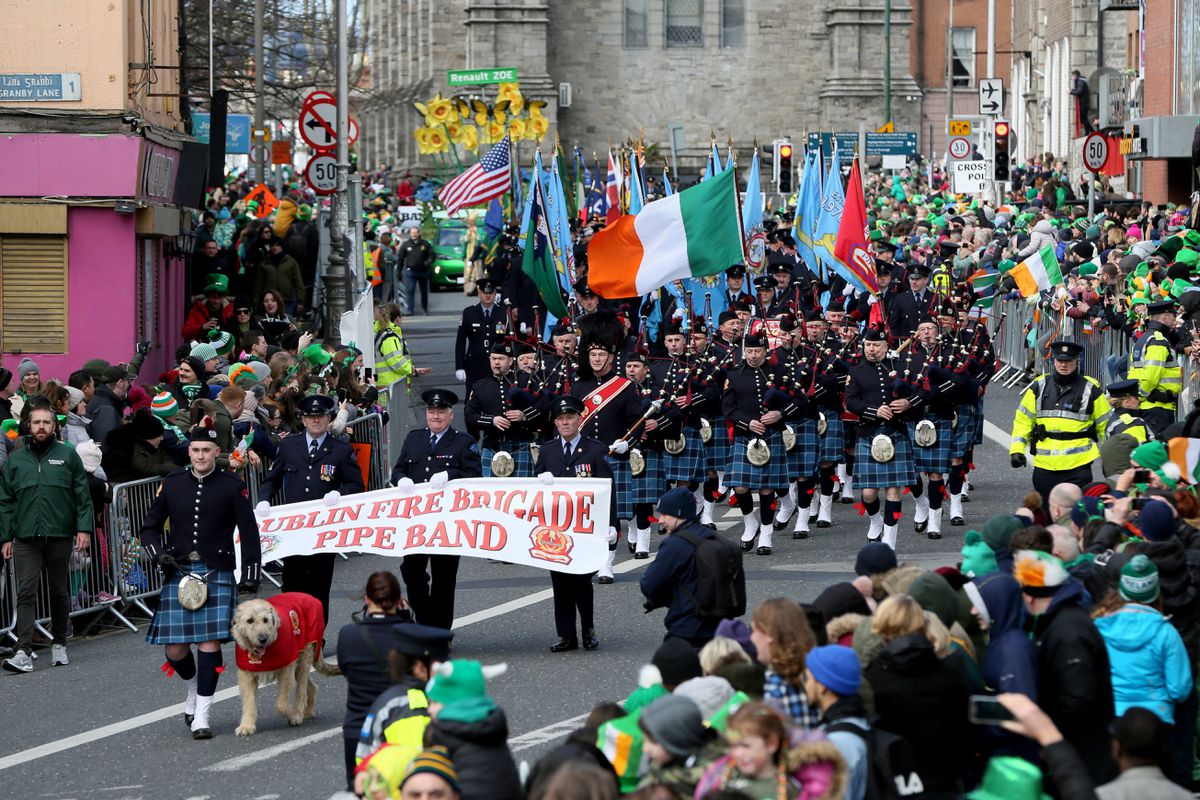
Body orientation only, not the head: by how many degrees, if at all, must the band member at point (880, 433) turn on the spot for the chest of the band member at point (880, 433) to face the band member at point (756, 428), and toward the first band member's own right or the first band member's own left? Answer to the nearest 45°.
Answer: approximately 90° to the first band member's own right

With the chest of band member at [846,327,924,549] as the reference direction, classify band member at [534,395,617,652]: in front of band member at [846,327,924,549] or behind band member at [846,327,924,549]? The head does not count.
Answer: in front

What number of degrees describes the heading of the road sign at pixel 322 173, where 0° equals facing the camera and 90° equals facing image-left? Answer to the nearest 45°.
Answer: approximately 0°

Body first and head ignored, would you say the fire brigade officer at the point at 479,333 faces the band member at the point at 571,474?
yes

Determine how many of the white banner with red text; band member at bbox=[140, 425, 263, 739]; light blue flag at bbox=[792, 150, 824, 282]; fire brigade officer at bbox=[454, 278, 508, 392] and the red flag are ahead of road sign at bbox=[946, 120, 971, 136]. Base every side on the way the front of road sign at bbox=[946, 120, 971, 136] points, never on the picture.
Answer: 5

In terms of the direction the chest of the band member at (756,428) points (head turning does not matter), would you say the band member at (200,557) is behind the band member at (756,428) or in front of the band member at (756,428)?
in front
